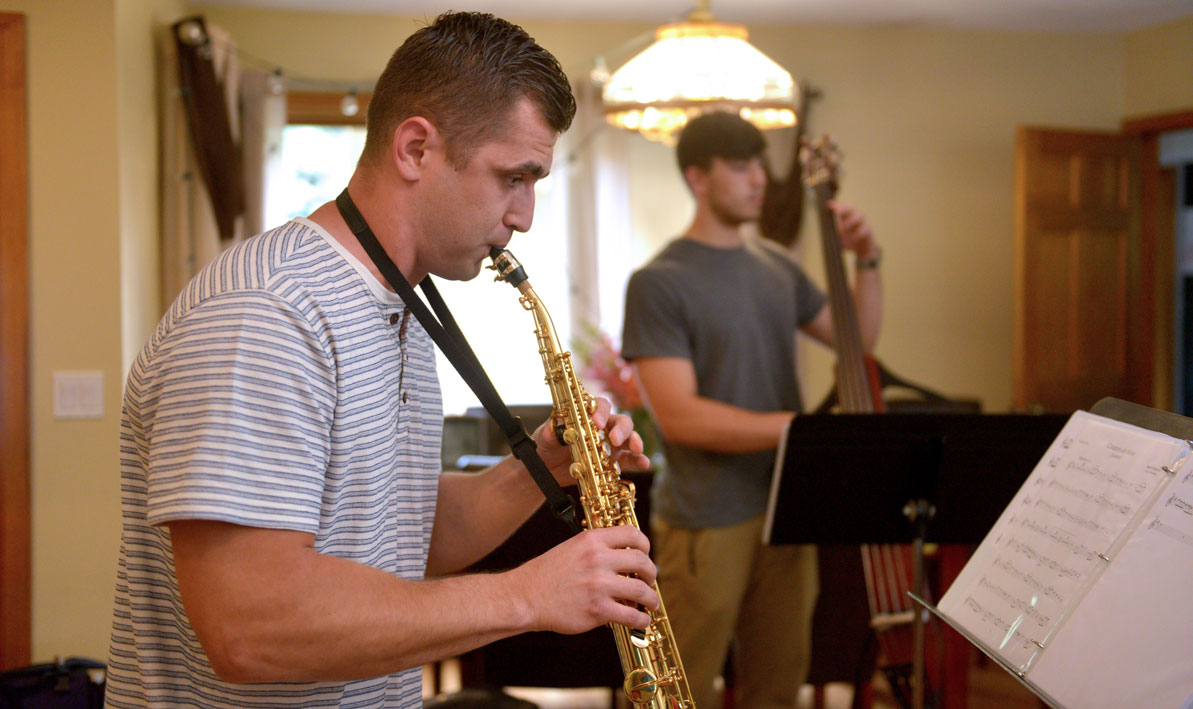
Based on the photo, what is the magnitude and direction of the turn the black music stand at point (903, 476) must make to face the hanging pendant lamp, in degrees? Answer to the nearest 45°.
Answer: approximately 45° to its left

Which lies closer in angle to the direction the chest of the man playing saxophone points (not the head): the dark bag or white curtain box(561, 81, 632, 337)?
the white curtain

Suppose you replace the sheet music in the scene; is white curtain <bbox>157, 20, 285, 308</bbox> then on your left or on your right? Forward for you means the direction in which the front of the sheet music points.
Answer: on your right

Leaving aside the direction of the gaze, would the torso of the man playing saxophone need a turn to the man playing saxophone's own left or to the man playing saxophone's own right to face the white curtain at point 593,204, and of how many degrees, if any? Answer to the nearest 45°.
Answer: approximately 90° to the man playing saxophone's own left

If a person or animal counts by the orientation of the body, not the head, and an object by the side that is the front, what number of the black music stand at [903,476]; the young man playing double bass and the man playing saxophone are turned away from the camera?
1

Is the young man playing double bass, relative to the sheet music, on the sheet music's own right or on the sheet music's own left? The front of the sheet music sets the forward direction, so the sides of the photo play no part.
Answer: on the sheet music's own right

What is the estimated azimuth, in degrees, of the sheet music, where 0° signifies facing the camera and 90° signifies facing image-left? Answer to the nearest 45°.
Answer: approximately 45°

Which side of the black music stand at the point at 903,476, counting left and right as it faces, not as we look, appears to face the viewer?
back

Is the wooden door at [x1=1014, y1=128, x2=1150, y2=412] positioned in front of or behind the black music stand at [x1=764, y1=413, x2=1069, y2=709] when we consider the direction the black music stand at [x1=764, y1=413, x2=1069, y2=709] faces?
in front

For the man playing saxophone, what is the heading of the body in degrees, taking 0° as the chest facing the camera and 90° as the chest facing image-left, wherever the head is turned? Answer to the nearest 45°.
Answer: approximately 270°

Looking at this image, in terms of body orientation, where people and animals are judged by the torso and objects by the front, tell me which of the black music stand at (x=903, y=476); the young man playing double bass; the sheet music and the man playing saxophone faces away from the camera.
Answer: the black music stand
